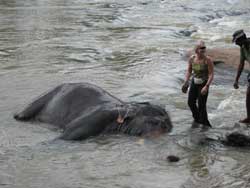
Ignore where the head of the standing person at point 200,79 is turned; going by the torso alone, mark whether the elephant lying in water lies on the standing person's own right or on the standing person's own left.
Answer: on the standing person's own right

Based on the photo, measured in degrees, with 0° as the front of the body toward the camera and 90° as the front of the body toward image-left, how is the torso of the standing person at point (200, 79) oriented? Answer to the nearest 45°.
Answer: approximately 0°
